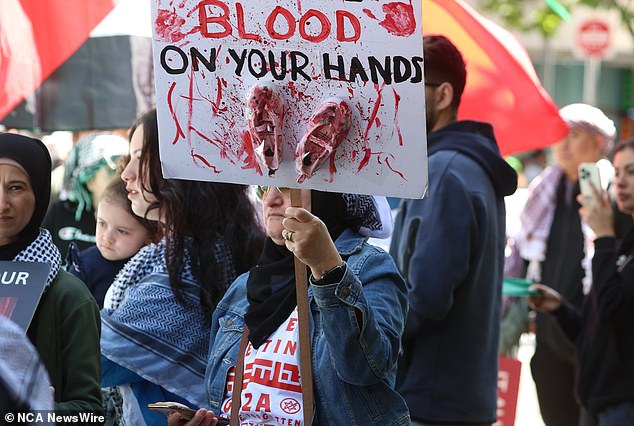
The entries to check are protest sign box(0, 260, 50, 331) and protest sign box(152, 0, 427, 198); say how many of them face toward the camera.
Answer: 2

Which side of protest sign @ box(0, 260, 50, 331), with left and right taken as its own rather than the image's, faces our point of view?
front

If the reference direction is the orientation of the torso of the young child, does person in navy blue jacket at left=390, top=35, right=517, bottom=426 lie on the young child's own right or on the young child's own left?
on the young child's own left

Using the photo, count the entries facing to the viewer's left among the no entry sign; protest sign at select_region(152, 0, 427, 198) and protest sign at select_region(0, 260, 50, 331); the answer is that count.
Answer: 0

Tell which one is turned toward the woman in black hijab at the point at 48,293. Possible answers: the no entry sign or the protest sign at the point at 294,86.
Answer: the no entry sign

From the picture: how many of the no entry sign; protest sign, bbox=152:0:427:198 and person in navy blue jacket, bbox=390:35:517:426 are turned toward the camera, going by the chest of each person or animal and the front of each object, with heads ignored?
2

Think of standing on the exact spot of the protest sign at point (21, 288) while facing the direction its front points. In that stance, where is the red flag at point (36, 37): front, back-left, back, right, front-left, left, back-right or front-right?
back

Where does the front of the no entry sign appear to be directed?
toward the camera

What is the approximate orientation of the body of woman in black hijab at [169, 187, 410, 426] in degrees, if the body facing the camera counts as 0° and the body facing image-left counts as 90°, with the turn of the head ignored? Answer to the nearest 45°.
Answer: approximately 45°

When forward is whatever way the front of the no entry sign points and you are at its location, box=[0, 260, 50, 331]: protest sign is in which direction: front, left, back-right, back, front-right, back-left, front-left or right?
front

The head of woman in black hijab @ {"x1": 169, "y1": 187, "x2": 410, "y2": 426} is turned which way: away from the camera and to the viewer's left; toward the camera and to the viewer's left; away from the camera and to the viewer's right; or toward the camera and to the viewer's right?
toward the camera and to the viewer's left
